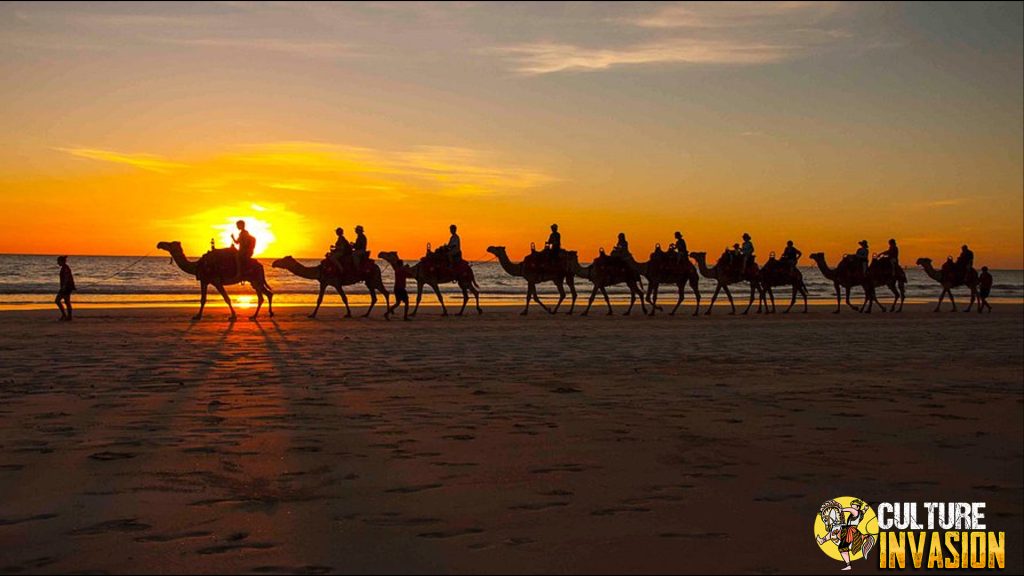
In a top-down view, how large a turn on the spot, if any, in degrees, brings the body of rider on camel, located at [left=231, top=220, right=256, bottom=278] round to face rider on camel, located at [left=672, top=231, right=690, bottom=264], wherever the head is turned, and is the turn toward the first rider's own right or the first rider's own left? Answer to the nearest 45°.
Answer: approximately 180°

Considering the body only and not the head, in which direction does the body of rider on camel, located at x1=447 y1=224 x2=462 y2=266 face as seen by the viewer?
to the viewer's left

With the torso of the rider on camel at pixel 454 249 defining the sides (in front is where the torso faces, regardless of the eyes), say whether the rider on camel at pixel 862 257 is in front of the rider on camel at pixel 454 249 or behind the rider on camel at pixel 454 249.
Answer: behind

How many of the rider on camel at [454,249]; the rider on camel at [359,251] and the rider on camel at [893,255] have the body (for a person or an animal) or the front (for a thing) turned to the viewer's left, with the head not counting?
3

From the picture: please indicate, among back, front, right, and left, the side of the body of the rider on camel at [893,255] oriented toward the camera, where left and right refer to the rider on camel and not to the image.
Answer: left

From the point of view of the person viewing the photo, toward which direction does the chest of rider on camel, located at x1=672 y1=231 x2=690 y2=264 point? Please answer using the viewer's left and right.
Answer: facing to the left of the viewer

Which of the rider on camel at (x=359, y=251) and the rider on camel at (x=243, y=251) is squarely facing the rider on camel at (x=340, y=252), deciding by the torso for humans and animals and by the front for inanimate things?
the rider on camel at (x=359, y=251)

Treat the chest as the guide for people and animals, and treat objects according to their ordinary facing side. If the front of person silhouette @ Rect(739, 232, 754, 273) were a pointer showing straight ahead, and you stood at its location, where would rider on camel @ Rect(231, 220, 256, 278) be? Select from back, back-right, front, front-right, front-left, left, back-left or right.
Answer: front-left

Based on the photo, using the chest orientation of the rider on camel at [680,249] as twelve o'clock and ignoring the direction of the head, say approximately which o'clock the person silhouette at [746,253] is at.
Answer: The person silhouette is roughly at 5 o'clock from the rider on camel.

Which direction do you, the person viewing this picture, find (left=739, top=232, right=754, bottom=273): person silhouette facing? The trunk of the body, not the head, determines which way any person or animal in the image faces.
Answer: facing to the left of the viewer

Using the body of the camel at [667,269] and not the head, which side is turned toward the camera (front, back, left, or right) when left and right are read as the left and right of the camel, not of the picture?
left

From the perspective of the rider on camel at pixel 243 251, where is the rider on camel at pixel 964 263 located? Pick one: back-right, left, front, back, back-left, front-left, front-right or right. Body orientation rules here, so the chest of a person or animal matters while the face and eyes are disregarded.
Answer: back

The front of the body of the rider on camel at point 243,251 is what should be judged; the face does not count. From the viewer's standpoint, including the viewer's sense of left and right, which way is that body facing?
facing to the left of the viewer
